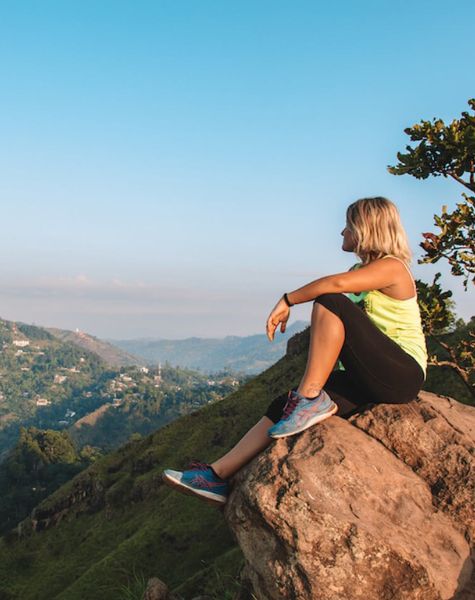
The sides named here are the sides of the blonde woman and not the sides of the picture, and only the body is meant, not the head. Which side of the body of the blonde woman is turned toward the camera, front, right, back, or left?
left

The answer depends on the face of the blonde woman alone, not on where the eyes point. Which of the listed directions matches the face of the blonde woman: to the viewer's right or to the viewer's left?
to the viewer's left
